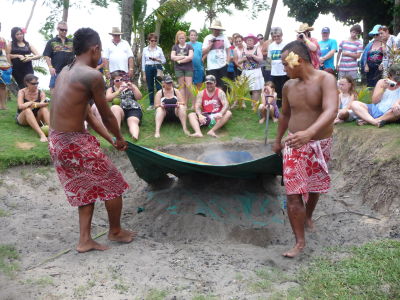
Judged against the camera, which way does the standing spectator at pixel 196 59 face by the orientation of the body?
toward the camera

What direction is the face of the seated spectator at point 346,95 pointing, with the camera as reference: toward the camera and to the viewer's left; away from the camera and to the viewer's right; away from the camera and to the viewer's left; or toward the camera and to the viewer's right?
toward the camera and to the viewer's left

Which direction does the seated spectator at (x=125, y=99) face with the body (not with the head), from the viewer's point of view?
toward the camera

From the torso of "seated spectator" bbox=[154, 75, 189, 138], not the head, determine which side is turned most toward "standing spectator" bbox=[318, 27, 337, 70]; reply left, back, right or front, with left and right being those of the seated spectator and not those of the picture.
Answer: left

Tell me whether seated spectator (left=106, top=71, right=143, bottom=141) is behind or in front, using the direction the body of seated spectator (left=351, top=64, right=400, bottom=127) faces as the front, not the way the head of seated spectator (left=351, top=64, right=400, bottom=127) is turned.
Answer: in front

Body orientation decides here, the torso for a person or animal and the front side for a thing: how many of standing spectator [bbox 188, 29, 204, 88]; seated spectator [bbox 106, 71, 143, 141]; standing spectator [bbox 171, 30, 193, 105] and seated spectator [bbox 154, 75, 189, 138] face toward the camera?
4

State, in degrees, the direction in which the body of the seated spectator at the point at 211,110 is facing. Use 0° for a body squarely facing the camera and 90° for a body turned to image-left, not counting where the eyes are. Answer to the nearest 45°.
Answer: approximately 0°

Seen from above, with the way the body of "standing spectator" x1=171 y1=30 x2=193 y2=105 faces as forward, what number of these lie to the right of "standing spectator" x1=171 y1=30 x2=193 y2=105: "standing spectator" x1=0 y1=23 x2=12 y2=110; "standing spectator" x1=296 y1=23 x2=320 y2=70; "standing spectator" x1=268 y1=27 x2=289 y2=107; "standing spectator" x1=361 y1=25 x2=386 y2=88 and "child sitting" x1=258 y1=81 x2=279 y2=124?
1

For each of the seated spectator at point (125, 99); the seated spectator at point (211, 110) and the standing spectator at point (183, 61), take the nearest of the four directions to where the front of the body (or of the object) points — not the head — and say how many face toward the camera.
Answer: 3

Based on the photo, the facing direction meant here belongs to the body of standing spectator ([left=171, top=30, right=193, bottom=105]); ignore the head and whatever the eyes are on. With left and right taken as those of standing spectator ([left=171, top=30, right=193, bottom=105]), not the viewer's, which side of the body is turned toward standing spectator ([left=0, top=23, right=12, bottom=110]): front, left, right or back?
right

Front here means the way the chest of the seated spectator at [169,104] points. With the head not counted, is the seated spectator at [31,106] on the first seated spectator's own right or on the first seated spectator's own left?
on the first seated spectator's own right

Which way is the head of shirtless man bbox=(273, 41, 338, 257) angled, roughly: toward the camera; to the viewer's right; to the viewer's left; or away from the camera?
to the viewer's left

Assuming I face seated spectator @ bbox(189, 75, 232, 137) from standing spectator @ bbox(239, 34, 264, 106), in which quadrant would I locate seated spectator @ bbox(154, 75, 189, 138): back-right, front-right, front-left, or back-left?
front-right

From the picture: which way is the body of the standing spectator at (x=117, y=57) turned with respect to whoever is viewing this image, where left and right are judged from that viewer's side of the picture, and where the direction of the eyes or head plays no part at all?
facing the viewer
